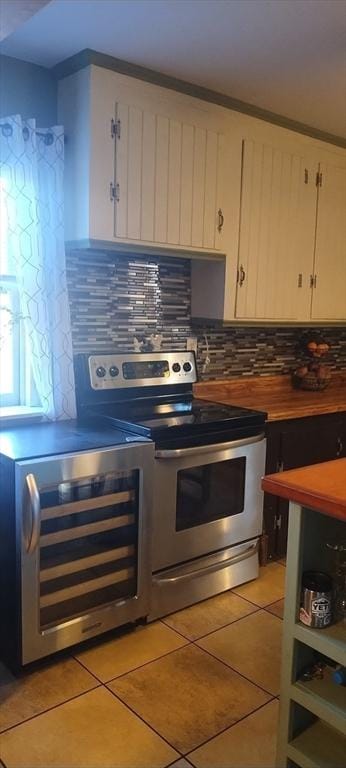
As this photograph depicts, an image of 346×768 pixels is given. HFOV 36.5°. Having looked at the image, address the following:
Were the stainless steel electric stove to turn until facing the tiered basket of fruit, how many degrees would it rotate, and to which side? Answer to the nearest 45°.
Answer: approximately 90° to its left

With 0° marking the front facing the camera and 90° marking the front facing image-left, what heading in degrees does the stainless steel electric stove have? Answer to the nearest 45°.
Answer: approximately 315°

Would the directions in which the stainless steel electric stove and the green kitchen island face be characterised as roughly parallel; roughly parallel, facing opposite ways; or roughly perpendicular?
roughly perpendicular

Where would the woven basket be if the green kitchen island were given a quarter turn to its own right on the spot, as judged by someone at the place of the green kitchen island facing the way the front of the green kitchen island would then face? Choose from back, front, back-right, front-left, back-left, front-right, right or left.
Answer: front-right

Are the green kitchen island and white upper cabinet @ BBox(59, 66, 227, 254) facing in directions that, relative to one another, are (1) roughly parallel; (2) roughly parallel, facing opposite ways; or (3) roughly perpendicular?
roughly perpendicular

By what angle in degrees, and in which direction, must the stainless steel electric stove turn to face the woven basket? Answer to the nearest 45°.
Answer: approximately 90° to its left

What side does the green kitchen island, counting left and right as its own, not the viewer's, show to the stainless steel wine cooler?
right

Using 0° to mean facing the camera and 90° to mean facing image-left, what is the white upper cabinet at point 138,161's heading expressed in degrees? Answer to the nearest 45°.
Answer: approximately 315°

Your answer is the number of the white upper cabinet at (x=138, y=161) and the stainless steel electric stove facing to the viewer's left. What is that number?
0

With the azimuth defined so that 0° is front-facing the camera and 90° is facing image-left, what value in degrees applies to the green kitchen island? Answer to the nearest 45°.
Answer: approximately 45°

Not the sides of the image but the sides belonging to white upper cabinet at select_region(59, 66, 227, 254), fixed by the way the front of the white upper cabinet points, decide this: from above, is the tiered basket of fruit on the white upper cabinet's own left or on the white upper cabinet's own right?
on the white upper cabinet's own left

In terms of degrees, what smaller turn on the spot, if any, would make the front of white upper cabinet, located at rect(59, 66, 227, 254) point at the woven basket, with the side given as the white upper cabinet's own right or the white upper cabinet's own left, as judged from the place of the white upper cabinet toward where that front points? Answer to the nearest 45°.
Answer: approximately 90° to the white upper cabinet's own left
